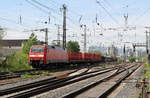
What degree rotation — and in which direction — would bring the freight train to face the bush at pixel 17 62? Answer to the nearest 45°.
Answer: approximately 90° to its right

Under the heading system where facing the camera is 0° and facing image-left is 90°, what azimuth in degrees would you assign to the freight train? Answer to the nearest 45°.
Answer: approximately 45°
